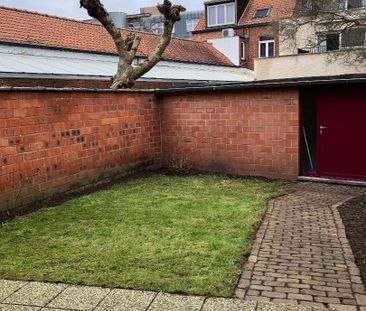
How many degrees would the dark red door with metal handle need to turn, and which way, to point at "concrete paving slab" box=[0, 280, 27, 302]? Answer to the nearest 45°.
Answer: approximately 45° to its right

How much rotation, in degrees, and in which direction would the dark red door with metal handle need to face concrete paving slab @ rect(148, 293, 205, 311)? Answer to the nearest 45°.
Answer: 0° — it already faces it

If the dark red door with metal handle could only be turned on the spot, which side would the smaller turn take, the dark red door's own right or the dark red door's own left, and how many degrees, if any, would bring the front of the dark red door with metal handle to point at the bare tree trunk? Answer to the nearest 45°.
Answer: approximately 90° to the dark red door's own right

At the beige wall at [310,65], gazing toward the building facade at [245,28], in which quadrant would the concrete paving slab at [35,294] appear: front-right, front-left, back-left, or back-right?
back-left

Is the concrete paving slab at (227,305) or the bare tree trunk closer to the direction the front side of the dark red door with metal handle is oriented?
the concrete paving slab

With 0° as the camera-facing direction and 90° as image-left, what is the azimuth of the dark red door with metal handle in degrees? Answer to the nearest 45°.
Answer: approximately 0°

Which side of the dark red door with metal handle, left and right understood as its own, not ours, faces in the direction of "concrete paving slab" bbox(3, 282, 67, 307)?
front

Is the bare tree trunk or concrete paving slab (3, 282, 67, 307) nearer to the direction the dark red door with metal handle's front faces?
the concrete paving slab

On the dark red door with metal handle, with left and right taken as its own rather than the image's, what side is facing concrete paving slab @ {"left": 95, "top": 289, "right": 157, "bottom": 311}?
front

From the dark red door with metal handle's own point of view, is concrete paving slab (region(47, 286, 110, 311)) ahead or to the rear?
ahead

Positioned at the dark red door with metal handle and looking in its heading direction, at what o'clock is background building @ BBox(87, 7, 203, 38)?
The background building is roughly at 5 o'clock from the dark red door with metal handle.
